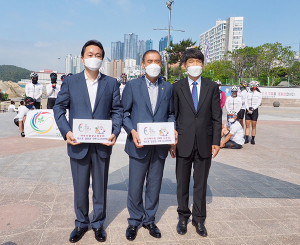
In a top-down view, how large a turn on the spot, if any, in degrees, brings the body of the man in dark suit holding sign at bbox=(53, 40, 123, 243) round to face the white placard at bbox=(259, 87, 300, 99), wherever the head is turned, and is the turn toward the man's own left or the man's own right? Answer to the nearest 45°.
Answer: approximately 135° to the man's own left

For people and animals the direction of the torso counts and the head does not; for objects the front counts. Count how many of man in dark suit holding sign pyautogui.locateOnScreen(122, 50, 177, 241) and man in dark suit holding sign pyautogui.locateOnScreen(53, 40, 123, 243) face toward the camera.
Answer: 2

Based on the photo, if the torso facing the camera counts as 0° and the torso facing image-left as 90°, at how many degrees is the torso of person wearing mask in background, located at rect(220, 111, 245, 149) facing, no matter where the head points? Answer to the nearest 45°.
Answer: approximately 45°

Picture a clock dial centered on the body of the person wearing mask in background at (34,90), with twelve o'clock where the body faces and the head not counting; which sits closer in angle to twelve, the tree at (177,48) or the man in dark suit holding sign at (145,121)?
the man in dark suit holding sign

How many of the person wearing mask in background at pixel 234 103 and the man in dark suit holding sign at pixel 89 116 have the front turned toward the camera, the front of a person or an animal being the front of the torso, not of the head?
2
